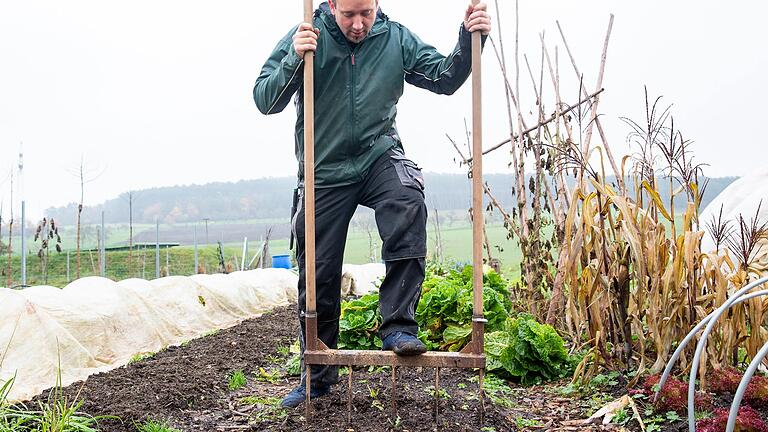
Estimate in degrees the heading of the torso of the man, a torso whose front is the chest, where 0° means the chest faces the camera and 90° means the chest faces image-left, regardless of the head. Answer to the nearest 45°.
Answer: approximately 0°

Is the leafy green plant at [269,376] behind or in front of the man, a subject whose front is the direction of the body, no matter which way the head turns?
behind

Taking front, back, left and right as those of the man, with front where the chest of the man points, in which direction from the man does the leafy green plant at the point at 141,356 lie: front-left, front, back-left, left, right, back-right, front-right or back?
back-right

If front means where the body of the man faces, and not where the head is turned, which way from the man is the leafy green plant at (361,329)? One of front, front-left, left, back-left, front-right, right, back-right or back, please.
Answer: back

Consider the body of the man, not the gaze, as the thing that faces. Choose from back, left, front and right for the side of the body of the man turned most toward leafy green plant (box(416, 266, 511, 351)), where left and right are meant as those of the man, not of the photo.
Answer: back

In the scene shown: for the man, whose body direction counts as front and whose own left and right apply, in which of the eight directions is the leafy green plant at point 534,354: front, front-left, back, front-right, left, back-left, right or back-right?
back-left
